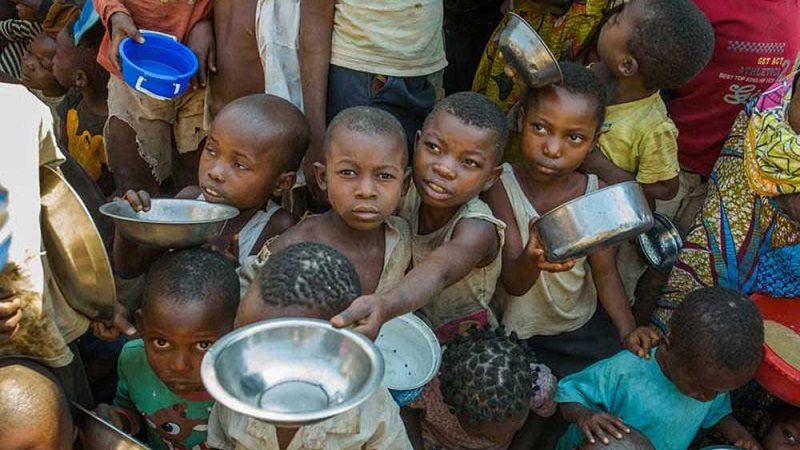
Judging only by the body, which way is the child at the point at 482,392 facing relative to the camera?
away from the camera

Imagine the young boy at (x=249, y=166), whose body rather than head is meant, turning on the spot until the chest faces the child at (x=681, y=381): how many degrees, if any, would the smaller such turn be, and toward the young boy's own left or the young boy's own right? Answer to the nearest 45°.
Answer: approximately 90° to the young boy's own left

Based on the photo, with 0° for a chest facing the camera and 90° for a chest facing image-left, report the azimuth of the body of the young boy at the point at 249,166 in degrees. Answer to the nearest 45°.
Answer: approximately 45°

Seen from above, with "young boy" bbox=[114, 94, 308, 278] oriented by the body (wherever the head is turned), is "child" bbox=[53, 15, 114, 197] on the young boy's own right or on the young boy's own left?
on the young boy's own right

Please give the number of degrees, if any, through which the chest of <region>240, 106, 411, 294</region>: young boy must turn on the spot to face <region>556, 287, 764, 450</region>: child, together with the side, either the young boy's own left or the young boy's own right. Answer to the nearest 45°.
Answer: approximately 90° to the young boy's own left

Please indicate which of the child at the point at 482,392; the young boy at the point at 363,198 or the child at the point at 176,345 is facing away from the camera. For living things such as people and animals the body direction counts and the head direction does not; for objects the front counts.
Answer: the child at the point at 482,392

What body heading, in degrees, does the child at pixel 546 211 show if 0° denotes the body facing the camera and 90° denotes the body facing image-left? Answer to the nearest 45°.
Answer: approximately 0°

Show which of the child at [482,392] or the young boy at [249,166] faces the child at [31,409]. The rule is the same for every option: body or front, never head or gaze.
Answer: the young boy
